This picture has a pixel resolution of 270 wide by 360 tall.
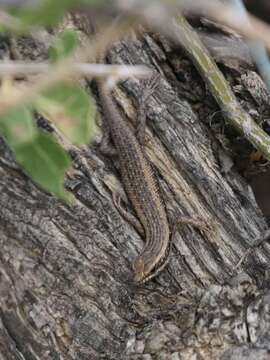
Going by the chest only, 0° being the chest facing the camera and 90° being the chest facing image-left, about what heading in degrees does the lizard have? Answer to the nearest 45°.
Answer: approximately 0°
